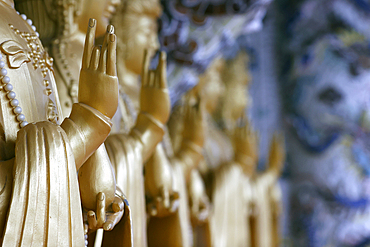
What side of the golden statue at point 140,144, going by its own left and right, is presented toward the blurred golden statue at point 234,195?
left

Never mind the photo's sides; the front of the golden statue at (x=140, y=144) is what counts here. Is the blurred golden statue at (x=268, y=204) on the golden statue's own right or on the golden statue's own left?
on the golden statue's own left
